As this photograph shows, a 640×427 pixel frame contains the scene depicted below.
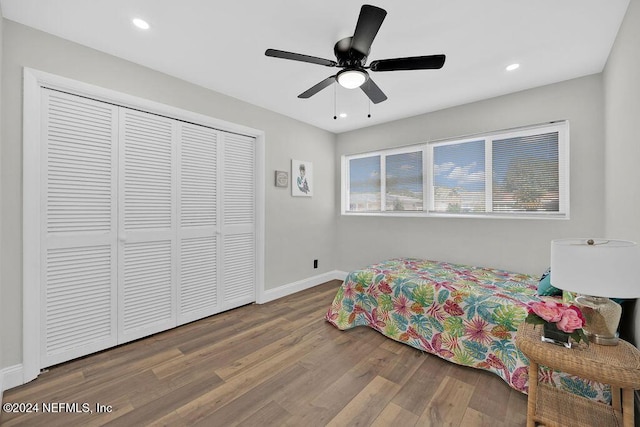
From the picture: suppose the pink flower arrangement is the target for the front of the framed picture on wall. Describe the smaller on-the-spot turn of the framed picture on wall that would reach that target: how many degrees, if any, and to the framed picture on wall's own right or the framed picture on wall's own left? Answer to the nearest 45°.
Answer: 0° — it already faces it

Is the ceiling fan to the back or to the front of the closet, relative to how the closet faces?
to the front

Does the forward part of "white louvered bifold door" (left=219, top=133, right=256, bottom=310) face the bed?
yes

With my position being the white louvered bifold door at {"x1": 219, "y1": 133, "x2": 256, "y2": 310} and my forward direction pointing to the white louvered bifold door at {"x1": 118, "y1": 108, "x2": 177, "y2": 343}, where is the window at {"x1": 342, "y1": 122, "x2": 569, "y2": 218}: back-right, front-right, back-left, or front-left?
back-left

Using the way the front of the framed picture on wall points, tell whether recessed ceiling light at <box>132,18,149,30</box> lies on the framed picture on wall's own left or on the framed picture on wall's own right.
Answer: on the framed picture on wall's own right

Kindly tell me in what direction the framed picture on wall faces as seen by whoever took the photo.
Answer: facing the viewer and to the right of the viewer

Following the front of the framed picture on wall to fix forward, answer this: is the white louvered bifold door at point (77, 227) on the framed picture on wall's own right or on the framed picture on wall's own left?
on the framed picture on wall's own right

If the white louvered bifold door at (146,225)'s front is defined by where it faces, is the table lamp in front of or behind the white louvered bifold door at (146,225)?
in front
